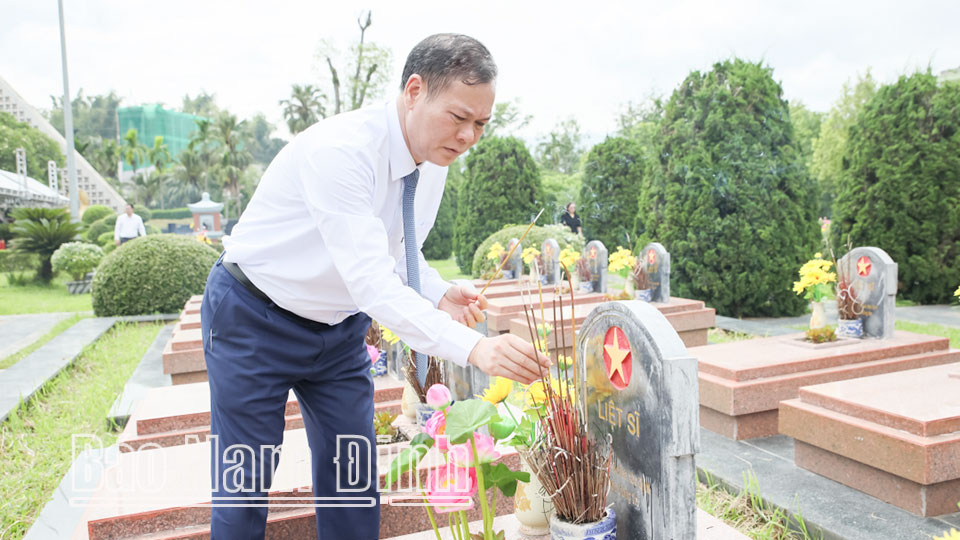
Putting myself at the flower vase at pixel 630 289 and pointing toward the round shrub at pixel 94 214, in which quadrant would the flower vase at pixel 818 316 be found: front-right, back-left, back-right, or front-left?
back-left

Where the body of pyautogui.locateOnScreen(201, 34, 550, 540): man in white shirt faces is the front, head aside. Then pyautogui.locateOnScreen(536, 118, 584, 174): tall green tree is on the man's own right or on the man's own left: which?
on the man's own left

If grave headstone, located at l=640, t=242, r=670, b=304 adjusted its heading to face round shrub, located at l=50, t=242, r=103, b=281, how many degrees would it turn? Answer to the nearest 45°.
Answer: approximately 45° to its right

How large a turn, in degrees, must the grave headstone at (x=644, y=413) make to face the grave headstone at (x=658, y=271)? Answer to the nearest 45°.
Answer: approximately 135° to its right

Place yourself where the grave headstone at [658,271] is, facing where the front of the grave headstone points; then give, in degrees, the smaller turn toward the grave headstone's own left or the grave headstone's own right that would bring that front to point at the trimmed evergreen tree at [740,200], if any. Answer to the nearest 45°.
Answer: approximately 180°

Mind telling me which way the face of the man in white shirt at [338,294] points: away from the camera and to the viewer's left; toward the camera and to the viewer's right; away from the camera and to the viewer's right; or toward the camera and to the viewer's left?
toward the camera and to the viewer's right

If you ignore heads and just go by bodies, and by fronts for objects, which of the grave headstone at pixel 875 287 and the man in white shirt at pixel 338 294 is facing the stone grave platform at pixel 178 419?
the grave headstone

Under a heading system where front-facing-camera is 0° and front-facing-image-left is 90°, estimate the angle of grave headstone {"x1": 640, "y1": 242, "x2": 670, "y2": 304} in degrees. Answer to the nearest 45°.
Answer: approximately 45°

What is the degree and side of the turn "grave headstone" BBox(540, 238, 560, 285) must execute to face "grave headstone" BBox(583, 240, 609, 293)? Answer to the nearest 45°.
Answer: approximately 90° to its left

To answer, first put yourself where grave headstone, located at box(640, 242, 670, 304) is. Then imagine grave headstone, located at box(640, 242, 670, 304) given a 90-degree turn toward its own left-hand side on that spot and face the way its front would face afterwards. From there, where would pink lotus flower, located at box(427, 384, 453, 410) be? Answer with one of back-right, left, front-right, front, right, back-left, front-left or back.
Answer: front-right

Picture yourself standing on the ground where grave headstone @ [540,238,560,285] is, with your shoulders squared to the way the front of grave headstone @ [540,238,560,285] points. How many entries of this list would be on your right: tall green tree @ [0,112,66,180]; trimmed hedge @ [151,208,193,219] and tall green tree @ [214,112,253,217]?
3

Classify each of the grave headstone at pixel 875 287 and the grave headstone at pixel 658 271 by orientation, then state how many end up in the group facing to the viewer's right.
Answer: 0

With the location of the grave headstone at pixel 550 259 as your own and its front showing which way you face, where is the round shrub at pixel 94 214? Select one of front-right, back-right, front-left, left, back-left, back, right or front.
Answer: right
